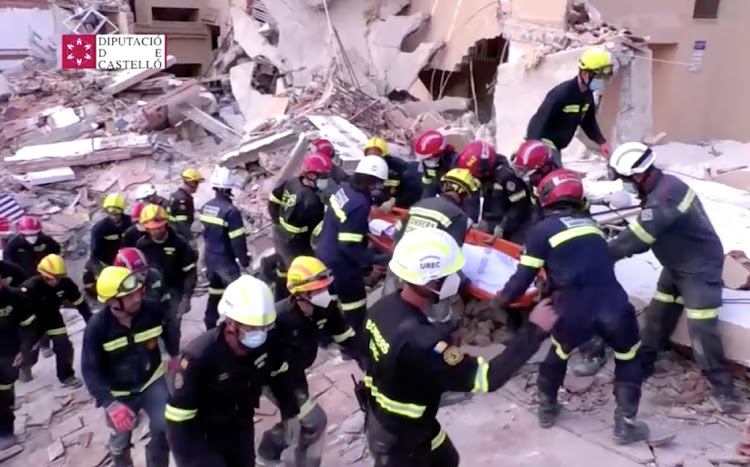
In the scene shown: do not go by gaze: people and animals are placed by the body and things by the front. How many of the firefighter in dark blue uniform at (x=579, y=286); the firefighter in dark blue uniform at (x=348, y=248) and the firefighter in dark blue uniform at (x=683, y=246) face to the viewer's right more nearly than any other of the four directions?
1

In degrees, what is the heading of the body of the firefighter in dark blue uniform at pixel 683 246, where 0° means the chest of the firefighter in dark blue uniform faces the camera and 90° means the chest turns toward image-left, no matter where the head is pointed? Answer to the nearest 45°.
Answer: approximately 90°

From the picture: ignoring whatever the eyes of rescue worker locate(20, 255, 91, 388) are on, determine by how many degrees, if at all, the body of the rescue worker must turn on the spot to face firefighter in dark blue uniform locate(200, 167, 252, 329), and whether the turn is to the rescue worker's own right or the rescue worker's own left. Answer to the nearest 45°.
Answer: approximately 45° to the rescue worker's own left

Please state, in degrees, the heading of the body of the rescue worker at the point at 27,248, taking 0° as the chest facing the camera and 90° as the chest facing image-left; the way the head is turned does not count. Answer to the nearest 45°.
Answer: approximately 0°

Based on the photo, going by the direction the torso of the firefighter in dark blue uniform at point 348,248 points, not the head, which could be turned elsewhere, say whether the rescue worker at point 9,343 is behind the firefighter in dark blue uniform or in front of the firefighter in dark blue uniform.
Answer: behind

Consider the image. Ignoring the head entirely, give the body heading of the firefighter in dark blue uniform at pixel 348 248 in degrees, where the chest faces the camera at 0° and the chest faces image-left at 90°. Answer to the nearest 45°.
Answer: approximately 270°

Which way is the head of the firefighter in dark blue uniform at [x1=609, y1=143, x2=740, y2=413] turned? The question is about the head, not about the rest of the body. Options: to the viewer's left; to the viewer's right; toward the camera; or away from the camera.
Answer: to the viewer's left

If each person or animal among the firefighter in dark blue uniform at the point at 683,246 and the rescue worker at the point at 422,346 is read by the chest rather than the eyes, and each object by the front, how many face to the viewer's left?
1
